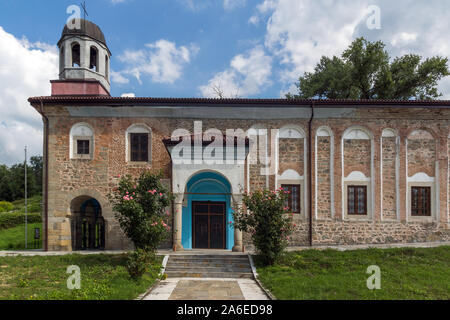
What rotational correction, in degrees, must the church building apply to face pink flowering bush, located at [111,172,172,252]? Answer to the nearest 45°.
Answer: approximately 45° to its right

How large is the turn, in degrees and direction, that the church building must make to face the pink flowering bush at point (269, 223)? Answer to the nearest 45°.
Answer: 0° — it already faces it

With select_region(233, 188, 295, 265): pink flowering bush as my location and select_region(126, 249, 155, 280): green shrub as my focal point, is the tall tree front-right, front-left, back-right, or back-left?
back-right

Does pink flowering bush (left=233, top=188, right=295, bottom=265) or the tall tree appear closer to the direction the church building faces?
the pink flowering bush

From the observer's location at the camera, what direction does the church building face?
facing the viewer

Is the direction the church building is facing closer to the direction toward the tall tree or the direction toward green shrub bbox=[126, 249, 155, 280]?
the green shrub

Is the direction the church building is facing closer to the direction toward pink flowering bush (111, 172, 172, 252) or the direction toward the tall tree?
the pink flowering bush

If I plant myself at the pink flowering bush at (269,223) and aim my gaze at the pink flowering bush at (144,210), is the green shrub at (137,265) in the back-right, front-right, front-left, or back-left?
front-left

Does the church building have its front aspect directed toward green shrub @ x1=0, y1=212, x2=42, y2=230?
no

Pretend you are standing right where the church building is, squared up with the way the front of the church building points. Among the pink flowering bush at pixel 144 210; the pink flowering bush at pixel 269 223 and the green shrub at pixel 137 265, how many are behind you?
0

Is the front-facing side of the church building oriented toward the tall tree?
no
